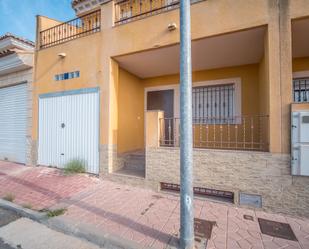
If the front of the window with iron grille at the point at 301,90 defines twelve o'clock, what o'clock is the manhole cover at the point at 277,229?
The manhole cover is roughly at 12 o'clock from the window with iron grille.

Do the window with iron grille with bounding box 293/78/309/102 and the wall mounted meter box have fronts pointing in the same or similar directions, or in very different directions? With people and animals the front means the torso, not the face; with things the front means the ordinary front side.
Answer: same or similar directions

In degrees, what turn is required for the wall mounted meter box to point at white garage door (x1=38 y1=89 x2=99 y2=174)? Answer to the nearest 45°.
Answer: approximately 90° to its right

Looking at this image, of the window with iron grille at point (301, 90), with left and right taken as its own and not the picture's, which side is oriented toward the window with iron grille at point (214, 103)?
right

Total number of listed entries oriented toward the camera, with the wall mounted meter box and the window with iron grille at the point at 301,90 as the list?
2

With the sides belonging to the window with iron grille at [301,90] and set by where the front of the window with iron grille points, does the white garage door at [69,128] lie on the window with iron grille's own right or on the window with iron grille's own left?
on the window with iron grille's own right

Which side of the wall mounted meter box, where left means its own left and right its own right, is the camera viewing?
front

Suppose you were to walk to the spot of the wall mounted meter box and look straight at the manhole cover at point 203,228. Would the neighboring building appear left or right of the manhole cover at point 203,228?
right

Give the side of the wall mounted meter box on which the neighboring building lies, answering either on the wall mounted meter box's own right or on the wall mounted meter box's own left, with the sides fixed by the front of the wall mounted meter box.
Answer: on the wall mounted meter box's own right

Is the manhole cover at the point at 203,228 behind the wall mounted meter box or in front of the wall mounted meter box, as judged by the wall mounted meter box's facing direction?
in front
